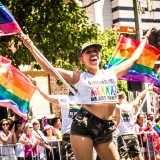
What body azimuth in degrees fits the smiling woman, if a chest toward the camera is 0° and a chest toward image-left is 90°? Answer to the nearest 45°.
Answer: approximately 315°

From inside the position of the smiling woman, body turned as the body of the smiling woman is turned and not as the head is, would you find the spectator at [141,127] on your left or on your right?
on your left

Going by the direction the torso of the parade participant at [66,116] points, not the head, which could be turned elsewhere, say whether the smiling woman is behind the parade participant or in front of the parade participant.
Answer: in front

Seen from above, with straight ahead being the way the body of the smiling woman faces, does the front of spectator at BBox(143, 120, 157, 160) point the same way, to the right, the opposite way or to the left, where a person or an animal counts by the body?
to the right

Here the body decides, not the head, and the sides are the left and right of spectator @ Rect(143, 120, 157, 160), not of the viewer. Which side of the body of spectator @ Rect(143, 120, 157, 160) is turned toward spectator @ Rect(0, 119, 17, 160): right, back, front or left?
right

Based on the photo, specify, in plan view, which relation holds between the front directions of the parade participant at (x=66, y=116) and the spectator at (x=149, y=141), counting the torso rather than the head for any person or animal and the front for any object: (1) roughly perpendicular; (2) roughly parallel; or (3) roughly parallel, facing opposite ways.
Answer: roughly perpendicular

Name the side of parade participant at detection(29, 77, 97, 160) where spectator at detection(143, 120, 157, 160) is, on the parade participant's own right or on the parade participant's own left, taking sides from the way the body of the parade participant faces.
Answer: on the parade participant's own left

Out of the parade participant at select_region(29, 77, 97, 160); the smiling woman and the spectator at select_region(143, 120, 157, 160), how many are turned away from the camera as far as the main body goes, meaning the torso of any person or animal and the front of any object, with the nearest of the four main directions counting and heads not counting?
0

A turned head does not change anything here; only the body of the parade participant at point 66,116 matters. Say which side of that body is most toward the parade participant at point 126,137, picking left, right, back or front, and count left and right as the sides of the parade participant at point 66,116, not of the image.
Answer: left

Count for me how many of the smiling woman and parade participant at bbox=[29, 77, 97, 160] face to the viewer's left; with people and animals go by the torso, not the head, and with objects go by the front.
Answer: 0

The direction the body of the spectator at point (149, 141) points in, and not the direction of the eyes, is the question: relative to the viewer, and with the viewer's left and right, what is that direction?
facing the viewer and to the left of the viewer

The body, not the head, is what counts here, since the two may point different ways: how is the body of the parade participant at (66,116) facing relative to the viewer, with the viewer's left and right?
facing the viewer and to the right of the viewer
